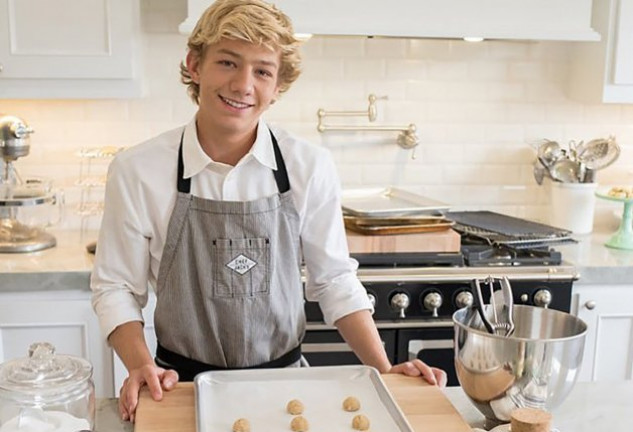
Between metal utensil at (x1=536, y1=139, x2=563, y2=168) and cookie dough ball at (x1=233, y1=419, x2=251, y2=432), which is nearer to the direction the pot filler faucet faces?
the cookie dough ball

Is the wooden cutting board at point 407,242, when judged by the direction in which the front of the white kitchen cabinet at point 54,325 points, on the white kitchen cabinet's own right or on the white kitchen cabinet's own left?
on the white kitchen cabinet's own left

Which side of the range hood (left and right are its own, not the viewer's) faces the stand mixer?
right

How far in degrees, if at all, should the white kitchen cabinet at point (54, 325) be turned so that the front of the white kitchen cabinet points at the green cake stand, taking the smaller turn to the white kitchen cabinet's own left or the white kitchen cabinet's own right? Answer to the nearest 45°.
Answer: approximately 90° to the white kitchen cabinet's own left

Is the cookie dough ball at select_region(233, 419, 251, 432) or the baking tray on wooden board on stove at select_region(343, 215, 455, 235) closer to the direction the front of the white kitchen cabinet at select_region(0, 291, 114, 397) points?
the cookie dough ball

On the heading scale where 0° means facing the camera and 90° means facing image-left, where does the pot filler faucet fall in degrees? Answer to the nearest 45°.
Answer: approximately 0°

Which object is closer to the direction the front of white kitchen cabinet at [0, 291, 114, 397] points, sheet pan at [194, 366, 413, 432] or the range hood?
the sheet pan

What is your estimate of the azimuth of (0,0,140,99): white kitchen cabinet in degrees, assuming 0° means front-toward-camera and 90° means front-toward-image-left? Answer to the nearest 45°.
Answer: approximately 0°

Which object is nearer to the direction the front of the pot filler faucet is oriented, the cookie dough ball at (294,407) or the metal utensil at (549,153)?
the cookie dough ball

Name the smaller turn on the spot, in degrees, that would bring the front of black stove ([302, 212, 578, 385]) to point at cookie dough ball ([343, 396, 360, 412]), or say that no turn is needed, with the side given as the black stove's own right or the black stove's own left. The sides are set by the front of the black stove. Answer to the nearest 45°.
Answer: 0° — it already faces it

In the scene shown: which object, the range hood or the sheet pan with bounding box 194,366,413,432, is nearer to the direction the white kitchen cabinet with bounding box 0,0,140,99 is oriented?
the sheet pan
